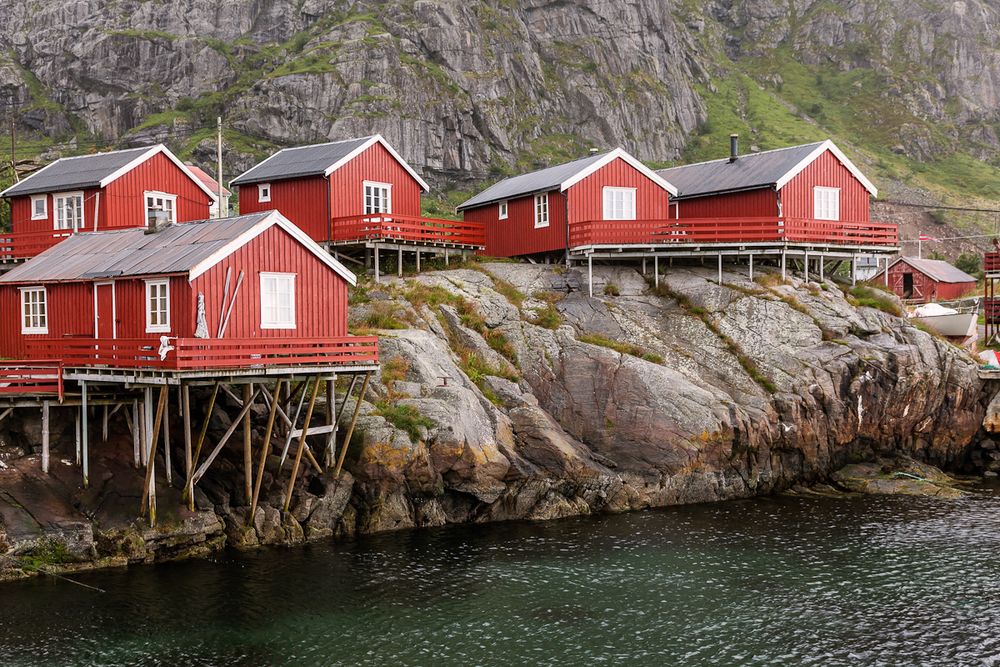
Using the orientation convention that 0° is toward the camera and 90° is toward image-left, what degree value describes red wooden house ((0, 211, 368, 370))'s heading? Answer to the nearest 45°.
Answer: approximately 45°
